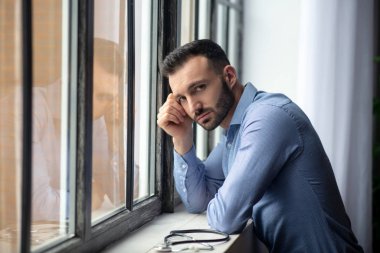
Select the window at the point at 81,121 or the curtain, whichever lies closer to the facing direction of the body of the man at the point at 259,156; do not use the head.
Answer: the window

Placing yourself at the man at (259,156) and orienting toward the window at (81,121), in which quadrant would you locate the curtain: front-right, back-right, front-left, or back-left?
back-right

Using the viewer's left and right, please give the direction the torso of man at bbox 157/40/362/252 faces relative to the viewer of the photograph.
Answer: facing to the left of the viewer

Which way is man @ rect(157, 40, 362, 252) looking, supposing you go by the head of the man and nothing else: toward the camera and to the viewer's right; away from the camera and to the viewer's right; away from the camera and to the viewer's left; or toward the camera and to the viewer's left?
toward the camera and to the viewer's left
